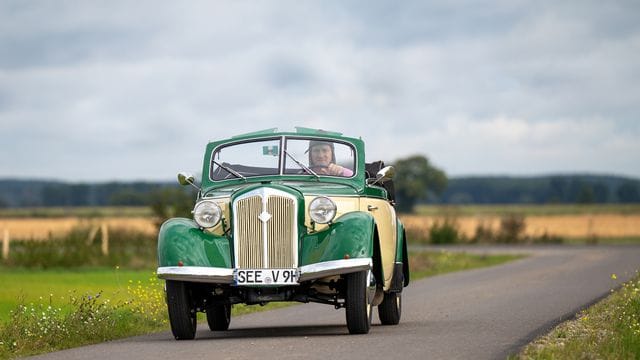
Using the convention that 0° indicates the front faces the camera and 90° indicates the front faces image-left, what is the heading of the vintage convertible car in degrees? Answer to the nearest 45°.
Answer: approximately 0°

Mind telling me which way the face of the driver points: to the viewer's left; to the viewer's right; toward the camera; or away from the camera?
toward the camera

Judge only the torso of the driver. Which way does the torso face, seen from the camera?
toward the camera
